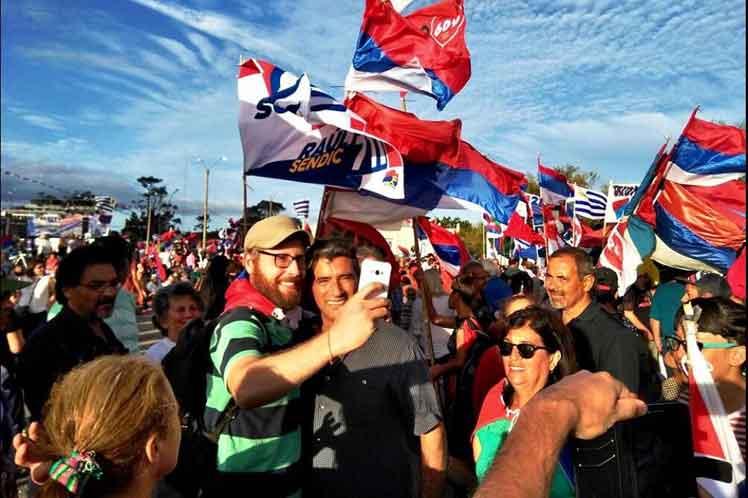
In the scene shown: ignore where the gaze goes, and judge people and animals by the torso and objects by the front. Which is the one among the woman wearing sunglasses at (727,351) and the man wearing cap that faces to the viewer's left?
the woman wearing sunglasses

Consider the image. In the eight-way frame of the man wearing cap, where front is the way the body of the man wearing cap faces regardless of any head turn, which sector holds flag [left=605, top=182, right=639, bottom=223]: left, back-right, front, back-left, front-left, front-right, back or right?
left

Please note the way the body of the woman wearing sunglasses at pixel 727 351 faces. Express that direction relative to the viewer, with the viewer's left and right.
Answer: facing to the left of the viewer

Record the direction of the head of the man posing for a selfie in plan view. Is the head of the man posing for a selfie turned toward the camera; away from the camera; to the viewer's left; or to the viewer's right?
toward the camera

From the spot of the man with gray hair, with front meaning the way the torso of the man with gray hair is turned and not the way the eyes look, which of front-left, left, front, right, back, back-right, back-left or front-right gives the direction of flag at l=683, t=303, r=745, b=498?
front-left

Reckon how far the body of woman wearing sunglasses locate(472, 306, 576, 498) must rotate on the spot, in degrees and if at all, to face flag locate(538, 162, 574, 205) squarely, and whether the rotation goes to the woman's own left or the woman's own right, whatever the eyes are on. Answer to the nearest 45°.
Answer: approximately 135° to the woman's own right

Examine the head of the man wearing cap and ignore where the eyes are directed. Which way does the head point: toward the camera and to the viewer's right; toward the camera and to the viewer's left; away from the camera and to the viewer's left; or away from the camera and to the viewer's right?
toward the camera and to the viewer's right

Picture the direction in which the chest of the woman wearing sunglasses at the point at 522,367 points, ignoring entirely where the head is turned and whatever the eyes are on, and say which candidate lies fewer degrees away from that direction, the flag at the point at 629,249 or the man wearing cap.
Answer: the man wearing cap

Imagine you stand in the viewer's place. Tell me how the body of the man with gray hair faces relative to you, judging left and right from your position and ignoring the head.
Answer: facing the viewer and to the left of the viewer

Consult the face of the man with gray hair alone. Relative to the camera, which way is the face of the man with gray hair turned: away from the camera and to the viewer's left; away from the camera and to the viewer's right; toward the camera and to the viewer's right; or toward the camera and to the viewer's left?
toward the camera and to the viewer's left

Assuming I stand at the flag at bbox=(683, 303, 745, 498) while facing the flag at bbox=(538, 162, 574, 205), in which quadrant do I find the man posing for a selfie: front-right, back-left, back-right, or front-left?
front-left

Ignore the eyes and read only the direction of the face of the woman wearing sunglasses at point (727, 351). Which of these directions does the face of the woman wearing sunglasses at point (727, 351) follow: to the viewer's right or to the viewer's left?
to the viewer's left

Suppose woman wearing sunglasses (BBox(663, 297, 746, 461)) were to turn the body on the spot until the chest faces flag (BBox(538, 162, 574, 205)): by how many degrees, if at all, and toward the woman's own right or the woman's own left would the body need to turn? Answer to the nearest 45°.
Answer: approximately 90° to the woman's own right

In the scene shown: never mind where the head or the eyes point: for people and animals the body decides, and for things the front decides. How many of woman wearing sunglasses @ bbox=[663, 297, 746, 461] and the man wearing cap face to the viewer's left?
1
